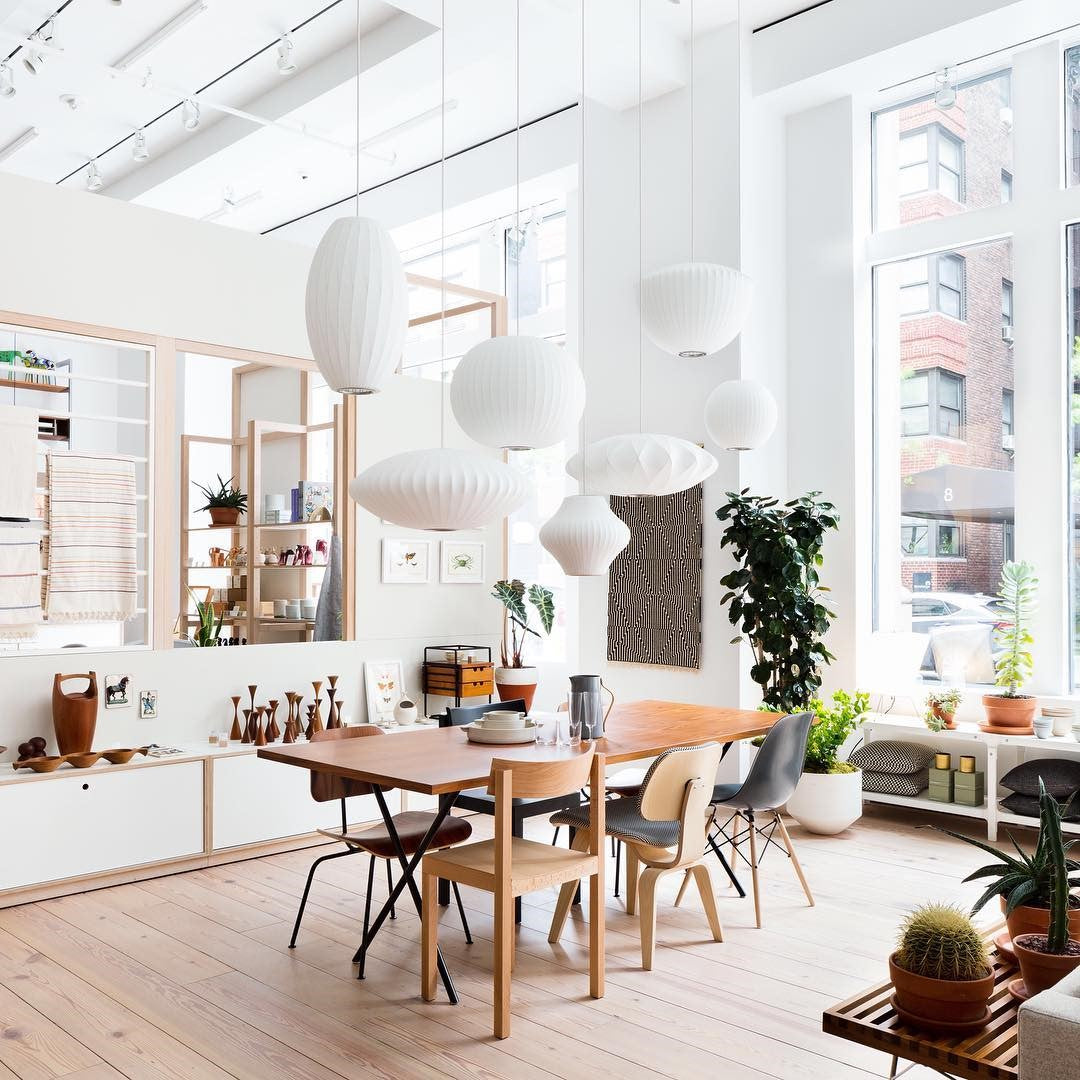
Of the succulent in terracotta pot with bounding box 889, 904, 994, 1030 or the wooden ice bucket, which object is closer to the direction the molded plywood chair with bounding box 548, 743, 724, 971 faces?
the wooden ice bucket

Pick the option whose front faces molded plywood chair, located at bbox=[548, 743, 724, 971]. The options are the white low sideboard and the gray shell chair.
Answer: the white low sideboard

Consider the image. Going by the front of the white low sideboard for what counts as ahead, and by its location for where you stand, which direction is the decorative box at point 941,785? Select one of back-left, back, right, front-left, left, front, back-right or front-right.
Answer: front-left

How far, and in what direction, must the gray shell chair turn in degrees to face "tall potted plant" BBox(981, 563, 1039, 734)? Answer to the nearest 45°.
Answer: approximately 90° to its right
